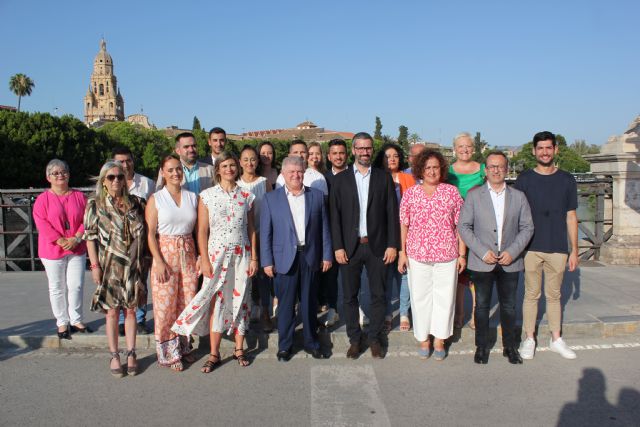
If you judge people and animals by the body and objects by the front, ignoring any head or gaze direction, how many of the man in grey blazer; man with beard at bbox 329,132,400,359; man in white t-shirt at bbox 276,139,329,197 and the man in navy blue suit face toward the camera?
4

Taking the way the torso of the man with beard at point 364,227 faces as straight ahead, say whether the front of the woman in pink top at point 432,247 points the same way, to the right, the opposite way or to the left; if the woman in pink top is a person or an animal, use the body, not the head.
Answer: the same way

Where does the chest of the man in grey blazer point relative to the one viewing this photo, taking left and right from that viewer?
facing the viewer

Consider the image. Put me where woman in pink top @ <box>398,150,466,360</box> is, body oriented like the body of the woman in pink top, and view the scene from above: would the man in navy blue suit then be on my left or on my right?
on my right

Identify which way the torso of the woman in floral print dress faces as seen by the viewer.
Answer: toward the camera

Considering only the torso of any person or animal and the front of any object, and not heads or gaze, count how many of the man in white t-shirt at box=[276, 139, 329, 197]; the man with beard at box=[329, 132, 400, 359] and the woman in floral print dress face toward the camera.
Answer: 3

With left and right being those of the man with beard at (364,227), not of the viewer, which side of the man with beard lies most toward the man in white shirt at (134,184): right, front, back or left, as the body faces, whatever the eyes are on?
right

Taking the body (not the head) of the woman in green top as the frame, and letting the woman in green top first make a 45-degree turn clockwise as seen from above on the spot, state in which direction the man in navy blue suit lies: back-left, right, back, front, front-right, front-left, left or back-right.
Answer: front

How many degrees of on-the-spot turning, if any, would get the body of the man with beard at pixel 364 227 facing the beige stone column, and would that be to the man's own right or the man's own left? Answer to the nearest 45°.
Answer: approximately 135° to the man's own left

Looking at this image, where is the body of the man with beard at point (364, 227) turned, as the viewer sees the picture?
toward the camera

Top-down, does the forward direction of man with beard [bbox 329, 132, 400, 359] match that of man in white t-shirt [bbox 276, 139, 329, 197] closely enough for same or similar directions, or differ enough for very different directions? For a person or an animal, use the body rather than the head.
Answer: same or similar directions

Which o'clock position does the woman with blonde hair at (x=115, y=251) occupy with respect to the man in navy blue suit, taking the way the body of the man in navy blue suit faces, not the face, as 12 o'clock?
The woman with blonde hair is roughly at 3 o'clock from the man in navy blue suit.

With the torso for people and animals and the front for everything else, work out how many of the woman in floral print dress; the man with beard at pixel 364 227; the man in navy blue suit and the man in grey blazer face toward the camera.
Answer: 4

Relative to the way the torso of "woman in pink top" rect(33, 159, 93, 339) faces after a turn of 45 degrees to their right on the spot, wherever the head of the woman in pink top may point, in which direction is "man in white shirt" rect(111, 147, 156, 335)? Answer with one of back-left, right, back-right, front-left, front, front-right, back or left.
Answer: left
